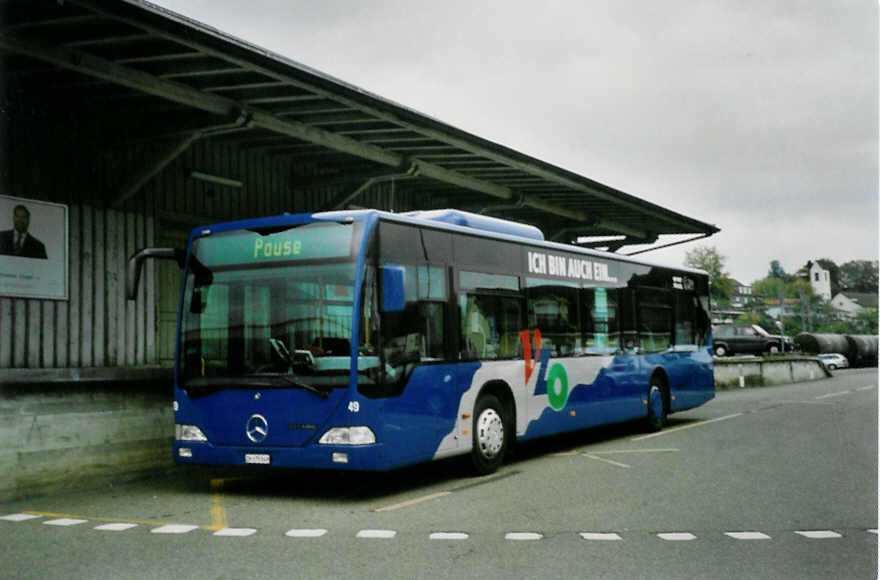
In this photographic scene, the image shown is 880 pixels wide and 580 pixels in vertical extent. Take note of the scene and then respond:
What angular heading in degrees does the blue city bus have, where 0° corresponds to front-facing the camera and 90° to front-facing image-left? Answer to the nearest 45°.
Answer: approximately 45°
